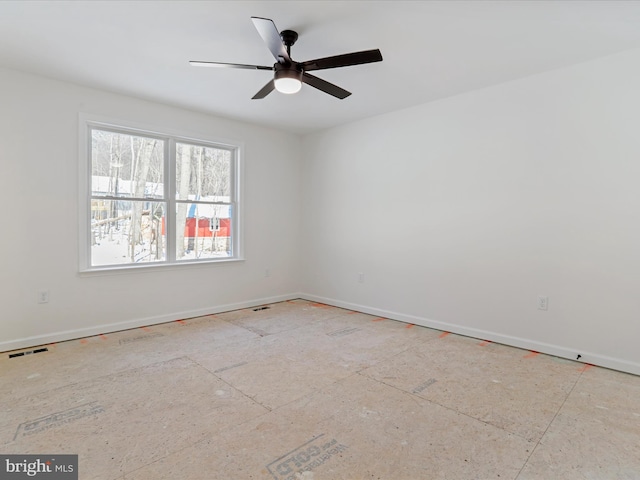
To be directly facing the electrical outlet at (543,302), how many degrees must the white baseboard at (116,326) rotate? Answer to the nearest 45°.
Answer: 0° — it already faces it

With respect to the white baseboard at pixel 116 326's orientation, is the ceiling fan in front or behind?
in front

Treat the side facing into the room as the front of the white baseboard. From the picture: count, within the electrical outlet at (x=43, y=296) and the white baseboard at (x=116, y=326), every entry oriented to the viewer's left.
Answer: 0

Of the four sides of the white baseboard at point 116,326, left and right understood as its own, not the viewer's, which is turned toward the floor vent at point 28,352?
right

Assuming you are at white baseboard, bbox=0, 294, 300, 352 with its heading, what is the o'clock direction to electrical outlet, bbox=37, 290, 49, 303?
The electrical outlet is roughly at 4 o'clock from the white baseboard.

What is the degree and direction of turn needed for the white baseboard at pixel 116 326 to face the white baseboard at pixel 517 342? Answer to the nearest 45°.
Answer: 0° — it already faces it

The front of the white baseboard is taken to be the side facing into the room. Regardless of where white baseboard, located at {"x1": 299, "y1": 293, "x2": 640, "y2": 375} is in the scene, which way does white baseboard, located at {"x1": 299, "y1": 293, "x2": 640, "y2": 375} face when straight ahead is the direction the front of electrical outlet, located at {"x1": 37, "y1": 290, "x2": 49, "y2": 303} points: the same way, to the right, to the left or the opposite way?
to the right

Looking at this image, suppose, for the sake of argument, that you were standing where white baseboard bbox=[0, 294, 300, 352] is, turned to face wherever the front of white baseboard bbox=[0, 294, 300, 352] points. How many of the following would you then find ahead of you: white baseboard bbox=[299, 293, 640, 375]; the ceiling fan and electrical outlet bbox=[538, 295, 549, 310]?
3

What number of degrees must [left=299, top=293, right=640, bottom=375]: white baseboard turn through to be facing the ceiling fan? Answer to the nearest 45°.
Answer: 0° — it already faces it

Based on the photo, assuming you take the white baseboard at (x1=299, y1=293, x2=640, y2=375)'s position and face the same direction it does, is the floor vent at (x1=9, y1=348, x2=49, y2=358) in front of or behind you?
in front

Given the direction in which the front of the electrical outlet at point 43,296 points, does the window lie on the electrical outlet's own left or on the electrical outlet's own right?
on the electrical outlet's own left

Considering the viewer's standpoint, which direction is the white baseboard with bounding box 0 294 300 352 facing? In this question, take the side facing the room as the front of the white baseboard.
facing the viewer and to the right of the viewer

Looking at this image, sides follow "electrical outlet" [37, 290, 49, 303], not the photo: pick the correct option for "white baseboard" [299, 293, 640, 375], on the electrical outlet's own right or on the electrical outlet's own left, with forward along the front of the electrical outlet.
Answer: on the electrical outlet's own left

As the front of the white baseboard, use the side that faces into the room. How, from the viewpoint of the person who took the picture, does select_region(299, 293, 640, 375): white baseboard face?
facing the viewer and to the left of the viewer

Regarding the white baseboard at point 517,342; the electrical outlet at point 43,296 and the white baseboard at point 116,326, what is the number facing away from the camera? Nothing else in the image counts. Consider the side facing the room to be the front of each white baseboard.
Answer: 0

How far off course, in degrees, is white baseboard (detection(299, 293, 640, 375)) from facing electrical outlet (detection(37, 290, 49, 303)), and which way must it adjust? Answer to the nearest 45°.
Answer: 0° — it already faces it

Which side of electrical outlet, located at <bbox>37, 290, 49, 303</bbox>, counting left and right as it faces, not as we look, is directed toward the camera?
front

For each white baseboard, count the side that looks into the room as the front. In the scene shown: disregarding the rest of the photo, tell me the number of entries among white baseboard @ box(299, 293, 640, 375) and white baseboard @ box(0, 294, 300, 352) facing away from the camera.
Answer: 0
